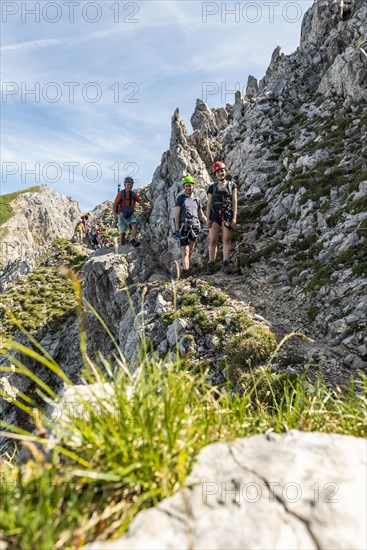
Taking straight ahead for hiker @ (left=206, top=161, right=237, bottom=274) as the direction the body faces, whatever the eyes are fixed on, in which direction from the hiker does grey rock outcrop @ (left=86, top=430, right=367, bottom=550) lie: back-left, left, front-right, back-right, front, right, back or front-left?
front

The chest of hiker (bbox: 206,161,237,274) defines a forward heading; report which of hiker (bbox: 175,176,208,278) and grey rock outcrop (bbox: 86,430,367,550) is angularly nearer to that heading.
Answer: the grey rock outcrop

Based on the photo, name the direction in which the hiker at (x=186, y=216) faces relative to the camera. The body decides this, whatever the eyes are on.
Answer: toward the camera

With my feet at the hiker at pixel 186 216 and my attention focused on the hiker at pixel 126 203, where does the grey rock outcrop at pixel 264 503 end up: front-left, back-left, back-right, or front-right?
back-left

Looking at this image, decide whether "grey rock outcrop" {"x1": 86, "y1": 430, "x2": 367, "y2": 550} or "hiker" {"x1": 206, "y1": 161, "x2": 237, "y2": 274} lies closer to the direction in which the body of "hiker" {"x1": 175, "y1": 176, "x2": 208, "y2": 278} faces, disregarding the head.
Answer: the grey rock outcrop

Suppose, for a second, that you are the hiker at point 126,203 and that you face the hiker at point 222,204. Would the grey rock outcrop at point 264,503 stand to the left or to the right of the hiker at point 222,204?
right

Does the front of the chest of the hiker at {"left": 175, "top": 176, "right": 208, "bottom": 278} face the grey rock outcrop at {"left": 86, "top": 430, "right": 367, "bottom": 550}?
yes

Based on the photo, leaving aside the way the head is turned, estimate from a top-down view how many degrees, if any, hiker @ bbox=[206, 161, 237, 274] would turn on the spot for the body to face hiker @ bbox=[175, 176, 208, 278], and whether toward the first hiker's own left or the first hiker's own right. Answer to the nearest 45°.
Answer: approximately 90° to the first hiker's own right

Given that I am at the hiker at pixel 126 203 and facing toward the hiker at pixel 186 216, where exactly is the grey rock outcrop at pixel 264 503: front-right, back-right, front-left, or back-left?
front-right

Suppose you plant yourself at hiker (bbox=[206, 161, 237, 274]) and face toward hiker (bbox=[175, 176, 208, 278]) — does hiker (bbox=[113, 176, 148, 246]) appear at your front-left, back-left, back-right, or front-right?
front-right

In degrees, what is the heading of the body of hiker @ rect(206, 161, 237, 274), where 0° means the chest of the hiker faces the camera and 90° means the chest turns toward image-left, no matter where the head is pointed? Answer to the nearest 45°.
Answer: approximately 0°

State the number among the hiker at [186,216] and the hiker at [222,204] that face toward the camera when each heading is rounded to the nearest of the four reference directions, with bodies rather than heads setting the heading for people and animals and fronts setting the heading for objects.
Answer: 2

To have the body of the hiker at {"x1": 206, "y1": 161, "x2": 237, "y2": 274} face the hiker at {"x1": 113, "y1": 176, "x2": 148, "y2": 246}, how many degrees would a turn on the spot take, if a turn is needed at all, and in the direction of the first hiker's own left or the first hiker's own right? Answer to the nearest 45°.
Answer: approximately 135° to the first hiker's own right

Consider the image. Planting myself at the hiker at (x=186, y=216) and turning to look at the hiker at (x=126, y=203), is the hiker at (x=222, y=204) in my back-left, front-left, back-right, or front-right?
back-right

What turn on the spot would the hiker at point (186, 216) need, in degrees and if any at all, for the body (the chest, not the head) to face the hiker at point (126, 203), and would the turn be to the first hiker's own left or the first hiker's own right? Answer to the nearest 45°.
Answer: approximately 135° to the first hiker's own right
